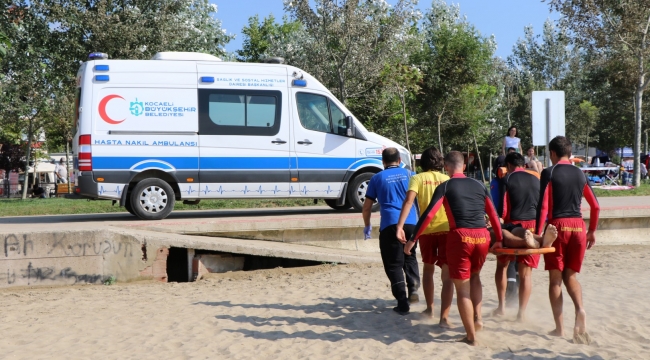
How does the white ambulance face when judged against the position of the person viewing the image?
facing to the right of the viewer

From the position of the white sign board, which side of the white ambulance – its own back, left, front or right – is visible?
front

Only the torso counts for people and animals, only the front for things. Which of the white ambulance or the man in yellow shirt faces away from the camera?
the man in yellow shirt

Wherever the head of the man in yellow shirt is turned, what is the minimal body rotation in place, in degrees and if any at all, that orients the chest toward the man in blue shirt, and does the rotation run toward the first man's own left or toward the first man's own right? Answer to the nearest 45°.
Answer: approximately 45° to the first man's own left

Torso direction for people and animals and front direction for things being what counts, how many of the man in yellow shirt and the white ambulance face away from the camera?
1

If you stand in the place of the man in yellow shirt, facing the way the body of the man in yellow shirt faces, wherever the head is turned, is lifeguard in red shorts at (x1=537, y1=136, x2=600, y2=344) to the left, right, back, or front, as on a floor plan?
right

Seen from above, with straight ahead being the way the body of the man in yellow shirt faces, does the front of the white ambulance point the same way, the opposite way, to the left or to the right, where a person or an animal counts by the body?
to the right

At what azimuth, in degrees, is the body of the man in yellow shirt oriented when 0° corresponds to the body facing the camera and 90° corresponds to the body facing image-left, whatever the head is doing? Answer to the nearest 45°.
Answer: approximately 180°

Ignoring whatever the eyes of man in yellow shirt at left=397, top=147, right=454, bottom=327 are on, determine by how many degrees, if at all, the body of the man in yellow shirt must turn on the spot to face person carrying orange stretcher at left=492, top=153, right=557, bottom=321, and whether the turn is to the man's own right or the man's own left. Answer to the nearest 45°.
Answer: approximately 45° to the man's own right

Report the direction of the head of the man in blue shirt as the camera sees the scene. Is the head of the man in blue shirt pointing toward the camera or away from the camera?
away from the camera

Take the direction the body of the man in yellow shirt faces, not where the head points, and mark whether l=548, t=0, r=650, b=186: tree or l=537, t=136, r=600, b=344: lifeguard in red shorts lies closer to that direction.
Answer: the tree

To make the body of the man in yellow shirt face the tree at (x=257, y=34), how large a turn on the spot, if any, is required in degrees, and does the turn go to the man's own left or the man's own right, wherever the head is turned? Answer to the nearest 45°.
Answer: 0° — they already face it

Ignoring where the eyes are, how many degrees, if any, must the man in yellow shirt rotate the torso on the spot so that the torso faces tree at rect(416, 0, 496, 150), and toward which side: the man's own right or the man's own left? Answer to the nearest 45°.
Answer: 0° — they already face it

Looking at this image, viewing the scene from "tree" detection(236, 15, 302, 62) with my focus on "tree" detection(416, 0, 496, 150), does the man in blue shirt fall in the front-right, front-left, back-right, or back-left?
front-right

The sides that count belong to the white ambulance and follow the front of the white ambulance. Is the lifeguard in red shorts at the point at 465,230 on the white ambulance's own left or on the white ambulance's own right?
on the white ambulance's own right

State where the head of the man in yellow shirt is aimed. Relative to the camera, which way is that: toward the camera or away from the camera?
away from the camera

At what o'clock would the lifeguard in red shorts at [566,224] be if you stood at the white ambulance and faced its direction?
The lifeguard in red shorts is roughly at 2 o'clock from the white ambulance.
